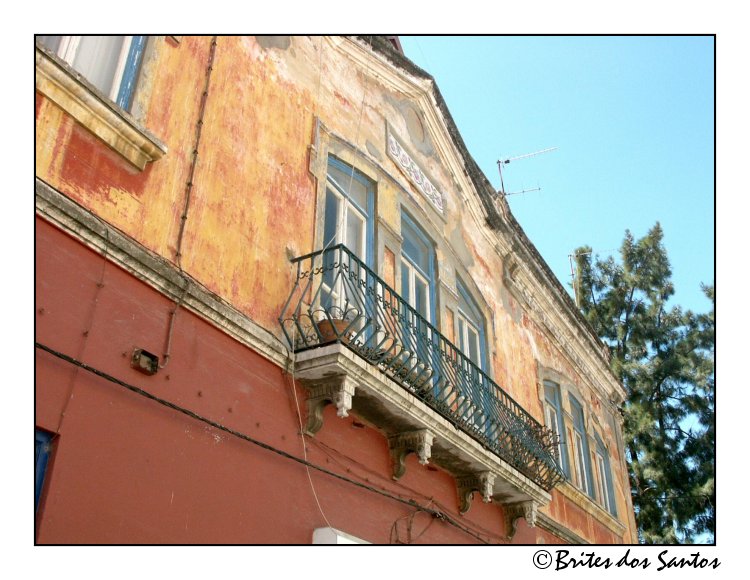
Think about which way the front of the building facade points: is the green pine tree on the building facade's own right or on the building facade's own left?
on the building facade's own left

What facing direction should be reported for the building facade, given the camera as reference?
facing the viewer and to the right of the viewer
